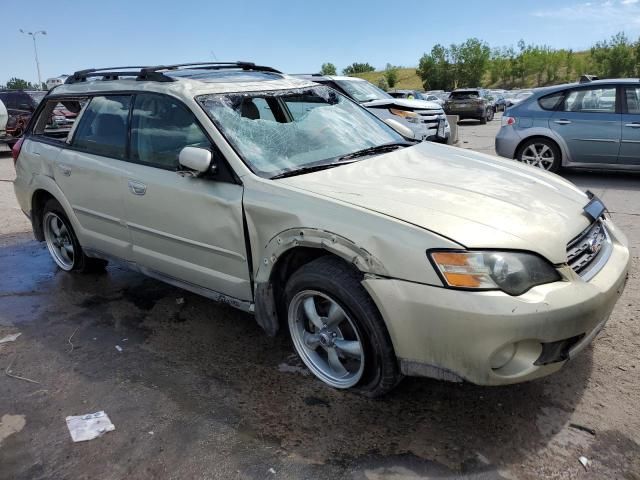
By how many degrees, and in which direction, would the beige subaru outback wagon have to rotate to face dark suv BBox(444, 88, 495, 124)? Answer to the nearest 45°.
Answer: approximately 135° to its left

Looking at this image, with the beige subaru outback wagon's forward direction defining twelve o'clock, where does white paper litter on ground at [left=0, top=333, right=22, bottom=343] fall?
The white paper litter on ground is roughly at 5 o'clock from the beige subaru outback wagon.

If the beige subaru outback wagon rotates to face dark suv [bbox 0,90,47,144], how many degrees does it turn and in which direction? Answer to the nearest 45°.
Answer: approximately 180°

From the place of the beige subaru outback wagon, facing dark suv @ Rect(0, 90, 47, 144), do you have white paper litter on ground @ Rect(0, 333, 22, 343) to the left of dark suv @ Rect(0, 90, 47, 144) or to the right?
left

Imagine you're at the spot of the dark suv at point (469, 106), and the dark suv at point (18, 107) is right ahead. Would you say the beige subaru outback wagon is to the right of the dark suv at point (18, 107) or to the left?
left

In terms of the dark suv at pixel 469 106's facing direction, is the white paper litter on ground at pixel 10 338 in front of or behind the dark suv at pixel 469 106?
behind

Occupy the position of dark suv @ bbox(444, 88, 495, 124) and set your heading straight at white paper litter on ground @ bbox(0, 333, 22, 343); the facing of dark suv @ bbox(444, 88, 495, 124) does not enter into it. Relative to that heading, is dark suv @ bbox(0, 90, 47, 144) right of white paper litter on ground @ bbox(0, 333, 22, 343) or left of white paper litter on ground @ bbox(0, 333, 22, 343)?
right

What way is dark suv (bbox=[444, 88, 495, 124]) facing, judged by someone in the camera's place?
facing away from the viewer and to the right of the viewer

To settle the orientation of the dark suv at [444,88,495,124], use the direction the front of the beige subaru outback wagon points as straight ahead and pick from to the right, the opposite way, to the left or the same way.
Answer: to the left

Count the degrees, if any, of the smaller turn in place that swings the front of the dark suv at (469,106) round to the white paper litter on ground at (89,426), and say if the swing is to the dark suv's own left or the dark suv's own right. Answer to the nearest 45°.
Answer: approximately 135° to the dark suv's own right

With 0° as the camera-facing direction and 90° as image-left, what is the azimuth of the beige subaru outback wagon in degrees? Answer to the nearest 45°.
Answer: approximately 315°
